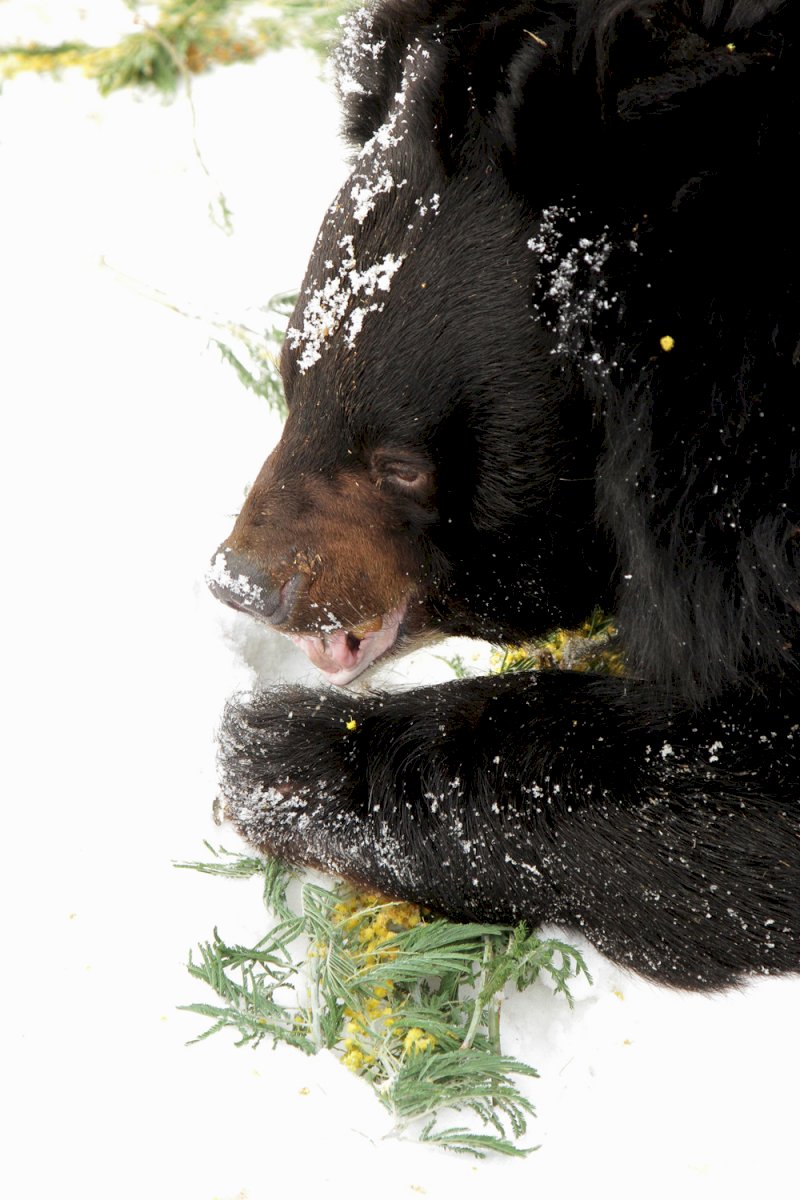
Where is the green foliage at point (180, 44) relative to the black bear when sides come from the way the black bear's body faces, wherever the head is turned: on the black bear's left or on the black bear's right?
on the black bear's right

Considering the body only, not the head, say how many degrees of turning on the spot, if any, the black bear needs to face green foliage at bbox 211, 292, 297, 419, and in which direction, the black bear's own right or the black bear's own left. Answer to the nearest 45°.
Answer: approximately 45° to the black bear's own right

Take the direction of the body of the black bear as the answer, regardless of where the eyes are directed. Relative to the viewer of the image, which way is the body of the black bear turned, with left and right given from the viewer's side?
facing to the left of the viewer
